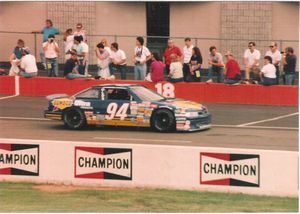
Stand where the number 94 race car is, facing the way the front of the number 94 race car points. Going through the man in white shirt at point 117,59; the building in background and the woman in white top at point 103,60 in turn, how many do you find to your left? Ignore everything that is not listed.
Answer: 3

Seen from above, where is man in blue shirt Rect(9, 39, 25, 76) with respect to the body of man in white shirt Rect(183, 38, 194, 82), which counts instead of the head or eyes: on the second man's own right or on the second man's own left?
on the second man's own right

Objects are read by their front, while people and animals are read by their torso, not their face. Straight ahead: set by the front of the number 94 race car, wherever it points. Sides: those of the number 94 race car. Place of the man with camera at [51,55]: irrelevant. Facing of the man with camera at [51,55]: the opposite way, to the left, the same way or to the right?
to the right

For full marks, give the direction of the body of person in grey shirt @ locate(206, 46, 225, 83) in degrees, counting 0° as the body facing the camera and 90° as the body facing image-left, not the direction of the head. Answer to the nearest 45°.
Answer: approximately 45°

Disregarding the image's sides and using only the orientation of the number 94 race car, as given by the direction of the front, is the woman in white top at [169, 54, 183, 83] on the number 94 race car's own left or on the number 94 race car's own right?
on the number 94 race car's own left

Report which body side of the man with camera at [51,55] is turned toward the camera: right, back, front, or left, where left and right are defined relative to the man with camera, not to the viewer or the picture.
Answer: front

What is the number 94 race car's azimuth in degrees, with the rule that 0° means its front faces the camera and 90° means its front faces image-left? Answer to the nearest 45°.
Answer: approximately 270°

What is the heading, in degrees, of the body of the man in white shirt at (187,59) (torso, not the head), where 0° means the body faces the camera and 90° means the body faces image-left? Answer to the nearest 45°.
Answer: approximately 45°

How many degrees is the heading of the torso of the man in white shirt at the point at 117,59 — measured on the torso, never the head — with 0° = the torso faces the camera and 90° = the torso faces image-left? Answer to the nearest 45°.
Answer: approximately 45°

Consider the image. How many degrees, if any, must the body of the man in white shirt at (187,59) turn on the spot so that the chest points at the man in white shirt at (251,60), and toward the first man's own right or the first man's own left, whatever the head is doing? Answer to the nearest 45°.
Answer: approximately 135° to the first man's own left

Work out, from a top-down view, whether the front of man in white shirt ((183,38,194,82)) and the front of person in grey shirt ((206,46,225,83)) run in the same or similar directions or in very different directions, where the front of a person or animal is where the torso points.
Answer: same or similar directions

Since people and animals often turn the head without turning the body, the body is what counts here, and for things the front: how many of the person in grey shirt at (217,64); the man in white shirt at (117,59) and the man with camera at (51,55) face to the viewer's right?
0

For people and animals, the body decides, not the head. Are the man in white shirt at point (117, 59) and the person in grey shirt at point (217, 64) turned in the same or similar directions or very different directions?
same or similar directions

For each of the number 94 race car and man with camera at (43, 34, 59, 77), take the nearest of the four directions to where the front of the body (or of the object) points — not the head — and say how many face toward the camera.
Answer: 1

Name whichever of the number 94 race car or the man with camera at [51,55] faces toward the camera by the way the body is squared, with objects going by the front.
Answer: the man with camera

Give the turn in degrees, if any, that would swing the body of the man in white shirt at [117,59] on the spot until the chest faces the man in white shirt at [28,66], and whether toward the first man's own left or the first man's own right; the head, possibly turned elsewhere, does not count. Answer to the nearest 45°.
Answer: approximately 45° to the first man's own right
